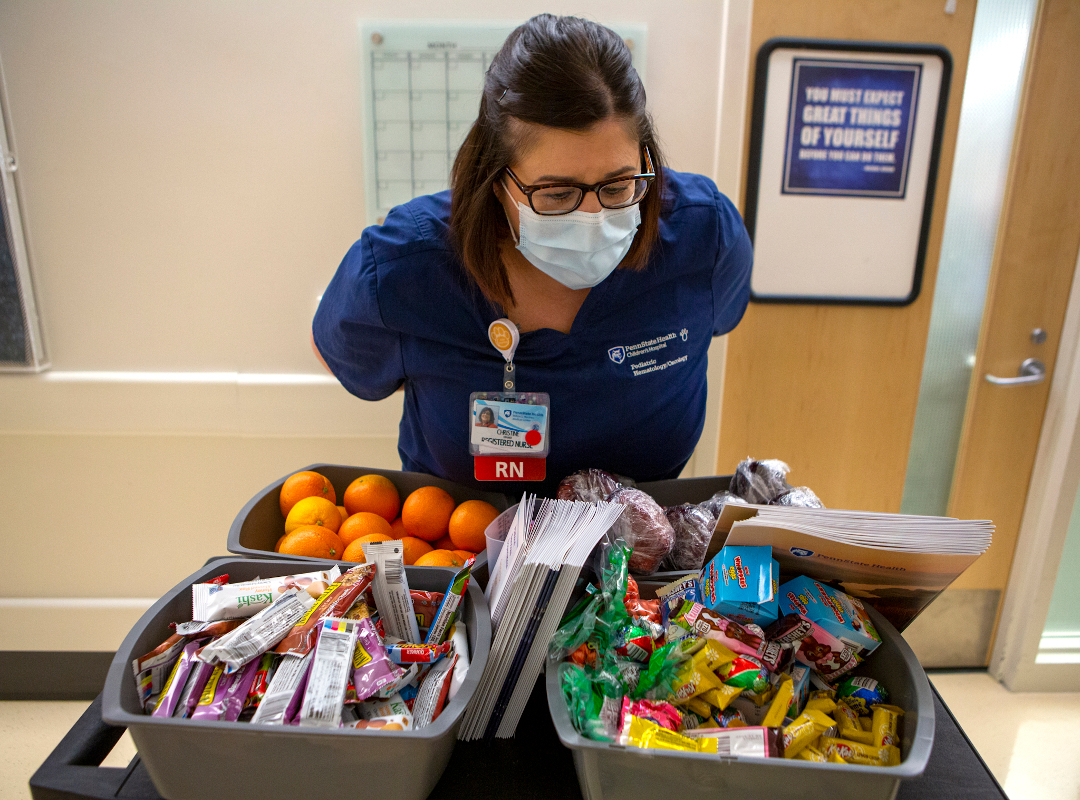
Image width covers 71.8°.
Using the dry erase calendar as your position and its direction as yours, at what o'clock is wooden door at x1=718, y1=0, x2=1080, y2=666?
The wooden door is roughly at 9 o'clock from the dry erase calendar.

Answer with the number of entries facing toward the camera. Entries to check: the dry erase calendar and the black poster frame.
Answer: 2

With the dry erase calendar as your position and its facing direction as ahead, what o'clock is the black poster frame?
The black poster frame is roughly at 9 o'clock from the dry erase calendar.

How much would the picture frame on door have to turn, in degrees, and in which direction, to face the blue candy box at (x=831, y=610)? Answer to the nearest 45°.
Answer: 0° — it already faces it

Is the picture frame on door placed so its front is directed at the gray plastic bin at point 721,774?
yes

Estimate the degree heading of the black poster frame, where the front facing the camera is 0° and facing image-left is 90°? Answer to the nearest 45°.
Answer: approximately 0°

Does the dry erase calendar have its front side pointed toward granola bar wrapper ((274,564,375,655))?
yes

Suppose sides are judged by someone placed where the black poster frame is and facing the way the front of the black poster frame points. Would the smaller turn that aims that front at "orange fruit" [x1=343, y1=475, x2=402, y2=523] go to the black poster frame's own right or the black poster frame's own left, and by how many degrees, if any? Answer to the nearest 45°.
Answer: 0° — it already faces it

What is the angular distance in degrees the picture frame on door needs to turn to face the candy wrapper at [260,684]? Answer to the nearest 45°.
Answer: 0° — it already faces it
